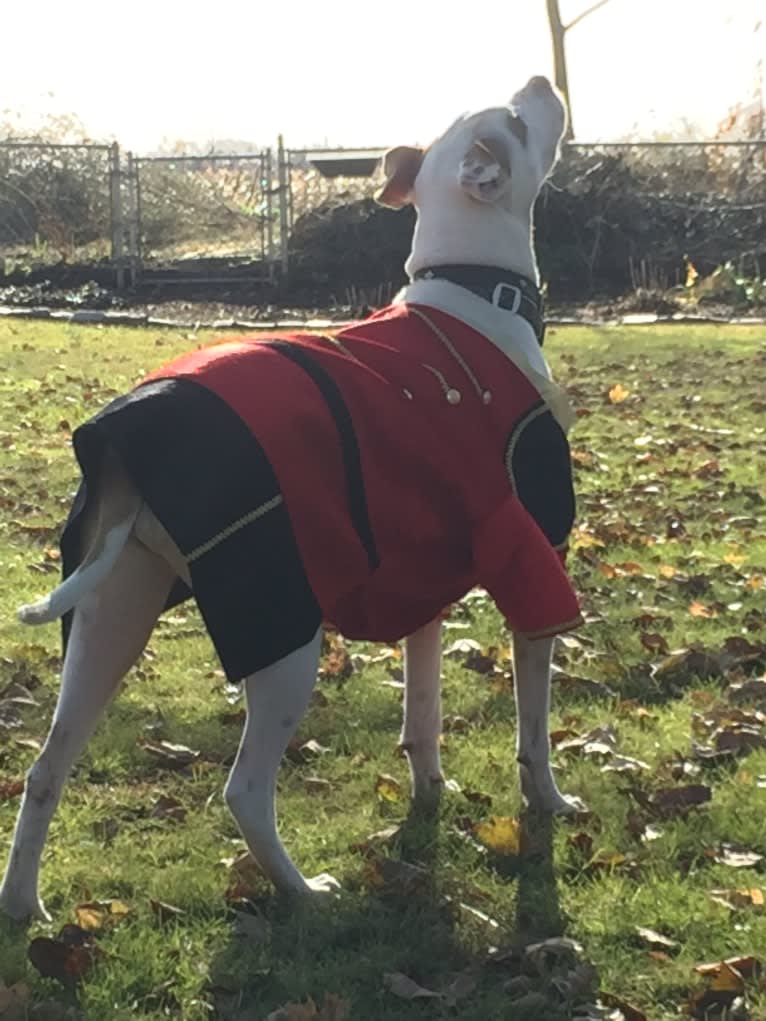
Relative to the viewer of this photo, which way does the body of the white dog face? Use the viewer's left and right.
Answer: facing away from the viewer and to the right of the viewer

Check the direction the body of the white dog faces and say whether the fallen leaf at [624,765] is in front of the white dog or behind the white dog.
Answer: in front

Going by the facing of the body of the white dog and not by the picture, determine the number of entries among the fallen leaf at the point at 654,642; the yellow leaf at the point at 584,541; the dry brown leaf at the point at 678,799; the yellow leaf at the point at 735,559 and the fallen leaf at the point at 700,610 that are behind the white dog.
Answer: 0

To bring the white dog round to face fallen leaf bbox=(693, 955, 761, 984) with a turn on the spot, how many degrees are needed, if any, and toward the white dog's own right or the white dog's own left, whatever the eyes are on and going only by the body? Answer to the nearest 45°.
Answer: approximately 90° to the white dog's own right

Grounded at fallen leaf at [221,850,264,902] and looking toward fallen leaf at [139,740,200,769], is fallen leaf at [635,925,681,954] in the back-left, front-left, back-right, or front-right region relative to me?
back-right

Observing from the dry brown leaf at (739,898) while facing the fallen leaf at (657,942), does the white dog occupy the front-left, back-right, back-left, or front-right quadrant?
front-right

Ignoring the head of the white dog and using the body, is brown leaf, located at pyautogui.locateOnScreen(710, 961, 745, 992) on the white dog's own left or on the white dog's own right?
on the white dog's own right

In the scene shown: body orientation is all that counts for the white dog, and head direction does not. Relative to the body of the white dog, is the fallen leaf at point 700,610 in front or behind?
in front

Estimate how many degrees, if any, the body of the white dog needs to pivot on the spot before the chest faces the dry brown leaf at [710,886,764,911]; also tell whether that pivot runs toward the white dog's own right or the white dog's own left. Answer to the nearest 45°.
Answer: approximately 45° to the white dog's own right

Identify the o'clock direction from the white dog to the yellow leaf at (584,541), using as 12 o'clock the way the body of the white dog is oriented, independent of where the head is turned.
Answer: The yellow leaf is roughly at 11 o'clock from the white dog.

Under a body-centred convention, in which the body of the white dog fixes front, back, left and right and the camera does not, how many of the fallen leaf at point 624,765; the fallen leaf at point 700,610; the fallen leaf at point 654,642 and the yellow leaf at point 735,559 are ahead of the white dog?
4

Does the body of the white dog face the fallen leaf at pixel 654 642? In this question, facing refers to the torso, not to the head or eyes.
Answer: yes

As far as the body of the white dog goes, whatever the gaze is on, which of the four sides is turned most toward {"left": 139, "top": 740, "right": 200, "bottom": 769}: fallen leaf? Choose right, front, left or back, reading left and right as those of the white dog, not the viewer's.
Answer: left

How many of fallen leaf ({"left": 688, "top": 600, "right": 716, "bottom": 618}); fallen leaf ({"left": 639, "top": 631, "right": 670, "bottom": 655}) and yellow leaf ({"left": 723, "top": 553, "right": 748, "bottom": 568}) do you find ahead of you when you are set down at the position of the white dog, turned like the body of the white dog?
3
